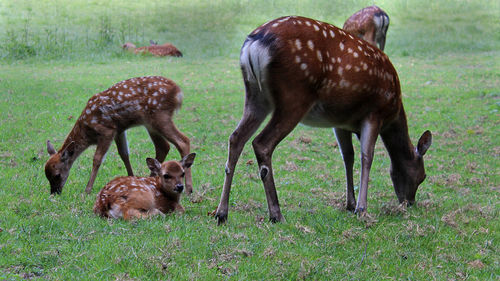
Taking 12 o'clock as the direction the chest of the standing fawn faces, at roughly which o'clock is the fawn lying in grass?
The fawn lying in grass is roughly at 9 o'clock from the standing fawn.

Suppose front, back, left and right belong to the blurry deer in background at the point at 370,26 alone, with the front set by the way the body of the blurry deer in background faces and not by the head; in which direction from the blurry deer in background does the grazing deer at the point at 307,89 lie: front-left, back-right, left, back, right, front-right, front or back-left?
back-left

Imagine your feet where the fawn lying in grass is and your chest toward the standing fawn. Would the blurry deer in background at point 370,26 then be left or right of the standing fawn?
right

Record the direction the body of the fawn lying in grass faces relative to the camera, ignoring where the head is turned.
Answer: to the viewer's right

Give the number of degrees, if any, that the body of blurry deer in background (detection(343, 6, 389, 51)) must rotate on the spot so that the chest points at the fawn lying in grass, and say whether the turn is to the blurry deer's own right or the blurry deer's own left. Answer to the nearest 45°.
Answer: approximately 135° to the blurry deer's own left

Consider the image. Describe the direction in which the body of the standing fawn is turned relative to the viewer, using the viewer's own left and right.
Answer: facing to the left of the viewer
